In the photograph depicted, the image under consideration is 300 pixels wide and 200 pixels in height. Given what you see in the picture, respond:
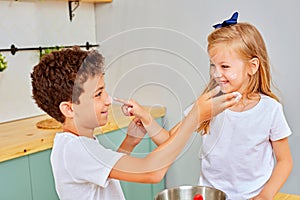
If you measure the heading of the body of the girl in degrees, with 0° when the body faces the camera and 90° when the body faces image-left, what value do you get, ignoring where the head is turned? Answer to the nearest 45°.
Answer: approximately 45°

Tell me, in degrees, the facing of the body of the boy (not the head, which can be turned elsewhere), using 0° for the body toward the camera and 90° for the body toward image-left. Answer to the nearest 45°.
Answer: approximately 270°

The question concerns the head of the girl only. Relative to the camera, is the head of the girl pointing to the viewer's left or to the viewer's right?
to the viewer's left

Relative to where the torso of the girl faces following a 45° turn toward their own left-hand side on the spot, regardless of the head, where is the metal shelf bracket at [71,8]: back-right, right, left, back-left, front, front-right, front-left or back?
back-right

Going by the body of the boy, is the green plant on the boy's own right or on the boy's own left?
on the boy's own left

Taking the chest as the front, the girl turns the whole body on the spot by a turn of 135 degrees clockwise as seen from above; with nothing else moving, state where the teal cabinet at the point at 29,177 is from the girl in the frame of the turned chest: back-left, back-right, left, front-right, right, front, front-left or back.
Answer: left

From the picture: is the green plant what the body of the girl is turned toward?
no

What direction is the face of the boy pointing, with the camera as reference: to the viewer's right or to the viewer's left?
to the viewer's right
